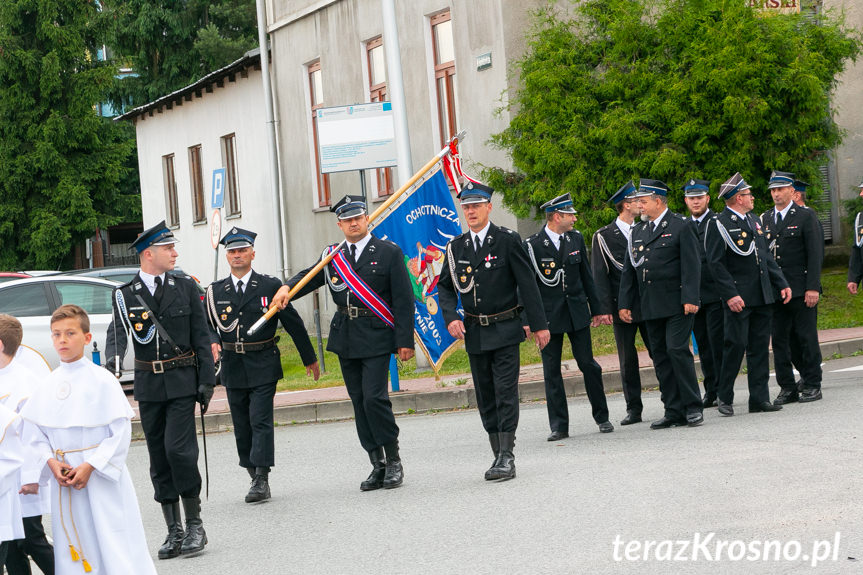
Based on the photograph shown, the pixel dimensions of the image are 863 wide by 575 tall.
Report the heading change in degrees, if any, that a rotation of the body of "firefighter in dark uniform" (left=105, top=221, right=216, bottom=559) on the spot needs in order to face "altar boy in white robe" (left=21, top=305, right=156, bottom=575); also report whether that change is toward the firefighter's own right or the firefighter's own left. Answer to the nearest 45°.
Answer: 0° — they already face them

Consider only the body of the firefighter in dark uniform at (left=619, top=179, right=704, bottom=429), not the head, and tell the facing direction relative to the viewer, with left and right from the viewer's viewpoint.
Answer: facing the viewer and to the left of the viewer

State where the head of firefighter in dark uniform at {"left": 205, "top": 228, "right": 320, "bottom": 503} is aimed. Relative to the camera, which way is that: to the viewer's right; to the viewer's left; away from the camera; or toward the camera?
toward the camera

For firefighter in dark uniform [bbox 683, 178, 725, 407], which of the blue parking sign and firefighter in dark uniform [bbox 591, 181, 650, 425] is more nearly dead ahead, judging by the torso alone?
the firefighter in dark uniform

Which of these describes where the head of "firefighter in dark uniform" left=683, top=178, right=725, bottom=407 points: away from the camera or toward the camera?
toward the camera

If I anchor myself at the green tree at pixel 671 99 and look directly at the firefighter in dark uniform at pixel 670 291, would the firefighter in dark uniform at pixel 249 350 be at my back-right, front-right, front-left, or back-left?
front-right

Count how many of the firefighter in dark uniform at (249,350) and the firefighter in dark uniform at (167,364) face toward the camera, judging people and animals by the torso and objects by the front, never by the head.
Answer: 2

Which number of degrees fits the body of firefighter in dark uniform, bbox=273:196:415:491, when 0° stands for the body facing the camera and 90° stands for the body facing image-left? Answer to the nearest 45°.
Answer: approximately 45°

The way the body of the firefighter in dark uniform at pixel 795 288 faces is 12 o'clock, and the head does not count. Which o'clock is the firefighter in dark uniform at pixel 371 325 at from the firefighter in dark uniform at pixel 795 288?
the firefighter in dark uniform at pixel 371 325 is roughly at 12 o'clock from the firefighter in dark uniform at pixel 795 288.

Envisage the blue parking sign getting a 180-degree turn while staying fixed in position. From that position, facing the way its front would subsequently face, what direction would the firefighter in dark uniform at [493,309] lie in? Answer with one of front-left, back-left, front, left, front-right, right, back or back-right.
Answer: back-right

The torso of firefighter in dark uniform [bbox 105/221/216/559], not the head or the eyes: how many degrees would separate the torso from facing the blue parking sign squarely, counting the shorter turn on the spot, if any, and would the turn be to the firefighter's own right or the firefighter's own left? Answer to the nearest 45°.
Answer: approximately 180°

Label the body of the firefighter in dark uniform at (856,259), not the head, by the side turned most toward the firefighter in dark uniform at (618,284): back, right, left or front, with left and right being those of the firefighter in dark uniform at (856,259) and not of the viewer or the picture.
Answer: front

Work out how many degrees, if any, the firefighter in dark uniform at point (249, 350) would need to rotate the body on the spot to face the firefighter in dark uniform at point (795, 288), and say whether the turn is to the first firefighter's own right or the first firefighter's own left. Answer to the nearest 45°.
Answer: approximately 90° to the first firefighter's own left

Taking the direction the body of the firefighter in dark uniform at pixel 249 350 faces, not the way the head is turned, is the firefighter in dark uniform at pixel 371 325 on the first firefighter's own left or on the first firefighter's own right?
on the first firefighter's own left

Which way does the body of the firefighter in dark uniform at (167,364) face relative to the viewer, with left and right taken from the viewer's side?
facing the viewer

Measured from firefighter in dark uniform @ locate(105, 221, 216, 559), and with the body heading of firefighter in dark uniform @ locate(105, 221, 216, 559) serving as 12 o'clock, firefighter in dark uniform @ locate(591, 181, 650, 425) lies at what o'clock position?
firefighter in dark uniform @ locate(591, 181, 650, 425) is roughly at 8 o'clock from firefighter in dark uniform @ locate(105, 221, 216, 559).
